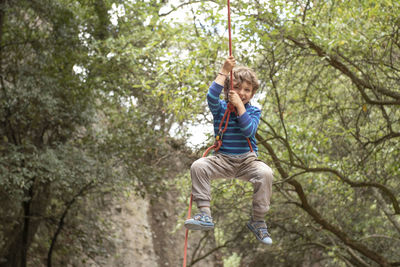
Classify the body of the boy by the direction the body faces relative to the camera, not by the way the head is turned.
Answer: toward the camera
